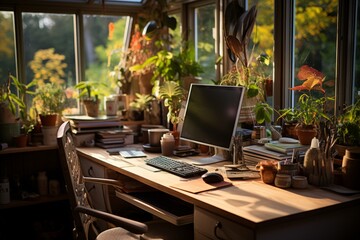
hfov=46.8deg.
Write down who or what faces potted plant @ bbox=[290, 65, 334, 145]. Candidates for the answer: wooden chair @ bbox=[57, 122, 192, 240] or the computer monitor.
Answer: the wooden chair

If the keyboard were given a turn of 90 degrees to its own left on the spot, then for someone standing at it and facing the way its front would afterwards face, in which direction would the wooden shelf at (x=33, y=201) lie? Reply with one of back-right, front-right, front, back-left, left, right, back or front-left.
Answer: back

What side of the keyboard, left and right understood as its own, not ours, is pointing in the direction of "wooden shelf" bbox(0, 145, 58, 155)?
right

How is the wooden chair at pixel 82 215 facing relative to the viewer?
to the viewer's right

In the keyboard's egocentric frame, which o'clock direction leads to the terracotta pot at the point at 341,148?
The terracotta pot is roughly at 8 o'clock from the keyboard.

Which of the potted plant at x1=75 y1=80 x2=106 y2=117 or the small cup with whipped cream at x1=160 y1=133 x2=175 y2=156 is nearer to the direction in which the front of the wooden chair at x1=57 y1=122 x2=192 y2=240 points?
the small cup with whipped cream

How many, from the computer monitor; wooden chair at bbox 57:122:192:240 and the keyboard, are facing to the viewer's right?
1

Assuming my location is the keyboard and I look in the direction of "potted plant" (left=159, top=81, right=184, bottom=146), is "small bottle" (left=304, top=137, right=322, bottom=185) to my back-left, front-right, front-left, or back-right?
back-right

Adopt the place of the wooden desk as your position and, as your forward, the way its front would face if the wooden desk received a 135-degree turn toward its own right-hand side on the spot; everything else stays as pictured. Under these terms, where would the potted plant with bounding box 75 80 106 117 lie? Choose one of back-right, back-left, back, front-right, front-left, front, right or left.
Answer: front-left

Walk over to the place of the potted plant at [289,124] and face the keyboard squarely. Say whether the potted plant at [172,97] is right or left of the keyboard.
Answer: right

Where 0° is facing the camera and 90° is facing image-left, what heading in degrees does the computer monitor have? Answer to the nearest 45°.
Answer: approximately 45°

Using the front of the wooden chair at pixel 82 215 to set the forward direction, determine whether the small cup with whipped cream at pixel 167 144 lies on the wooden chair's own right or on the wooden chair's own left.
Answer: on the wooden chair's own left

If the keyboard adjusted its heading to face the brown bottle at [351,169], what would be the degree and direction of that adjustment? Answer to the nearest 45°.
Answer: approximately 90° to its left

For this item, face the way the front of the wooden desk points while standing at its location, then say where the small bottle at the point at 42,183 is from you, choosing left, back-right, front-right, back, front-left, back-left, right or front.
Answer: right

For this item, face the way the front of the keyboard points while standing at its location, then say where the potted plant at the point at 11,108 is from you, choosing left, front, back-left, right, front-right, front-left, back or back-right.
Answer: right

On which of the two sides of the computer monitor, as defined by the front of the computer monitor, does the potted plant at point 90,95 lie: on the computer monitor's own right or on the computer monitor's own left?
on the computer monitor's own right
